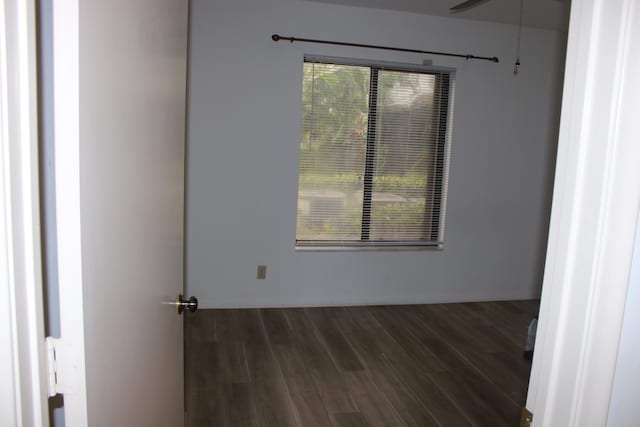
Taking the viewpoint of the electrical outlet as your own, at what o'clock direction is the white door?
The white door is roughly at 12 o'clock from the electrical outlet.

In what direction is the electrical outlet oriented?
toward the camera

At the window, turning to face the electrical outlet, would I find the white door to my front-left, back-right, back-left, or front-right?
front-left

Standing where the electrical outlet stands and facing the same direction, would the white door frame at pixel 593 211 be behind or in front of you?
in front

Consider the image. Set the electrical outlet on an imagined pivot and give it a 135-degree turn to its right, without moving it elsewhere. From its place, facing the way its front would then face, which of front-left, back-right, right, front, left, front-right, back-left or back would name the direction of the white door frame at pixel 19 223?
back-left
